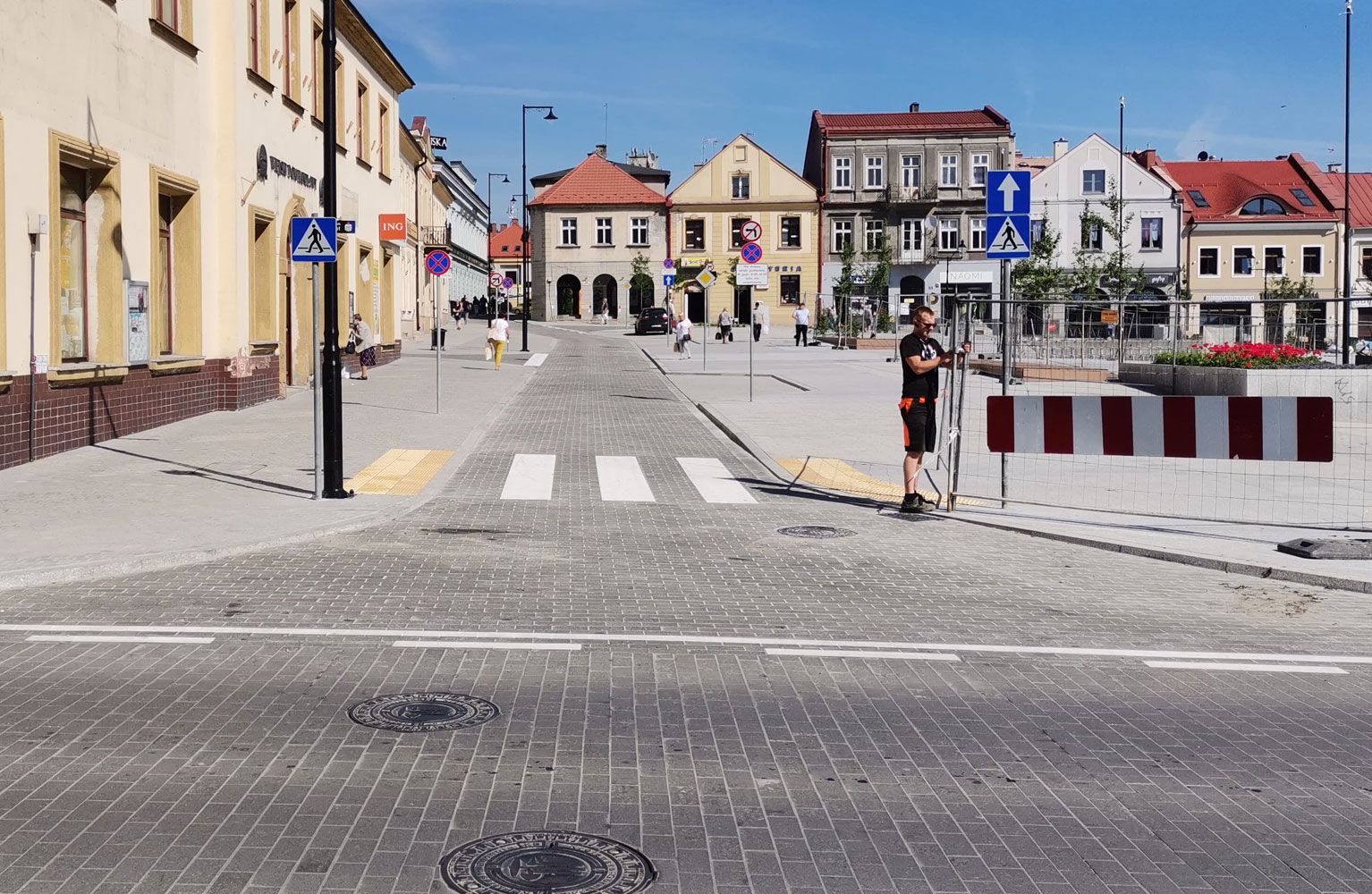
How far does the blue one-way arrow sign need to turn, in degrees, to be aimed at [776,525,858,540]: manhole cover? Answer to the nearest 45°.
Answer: approximately 45° to its right

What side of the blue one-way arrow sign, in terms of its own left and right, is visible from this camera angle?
front

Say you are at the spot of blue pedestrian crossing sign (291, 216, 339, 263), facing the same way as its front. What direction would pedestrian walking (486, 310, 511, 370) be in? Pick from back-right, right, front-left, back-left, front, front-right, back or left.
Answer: back

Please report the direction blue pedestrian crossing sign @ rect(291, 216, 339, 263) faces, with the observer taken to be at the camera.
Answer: facing the viewer

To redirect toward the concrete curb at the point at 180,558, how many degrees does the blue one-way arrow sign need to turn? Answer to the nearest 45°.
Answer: approximately 45° to its right

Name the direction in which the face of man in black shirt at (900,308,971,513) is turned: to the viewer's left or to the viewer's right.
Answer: to the viewer's right

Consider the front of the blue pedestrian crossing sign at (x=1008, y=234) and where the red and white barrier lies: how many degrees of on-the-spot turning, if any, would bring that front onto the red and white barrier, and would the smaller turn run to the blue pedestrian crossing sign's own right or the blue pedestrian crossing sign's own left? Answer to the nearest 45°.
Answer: approximately 45° to the blue pedestrian crossing sign's own left

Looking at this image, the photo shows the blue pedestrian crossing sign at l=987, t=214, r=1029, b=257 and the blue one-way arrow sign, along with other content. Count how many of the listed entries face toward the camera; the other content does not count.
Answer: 2

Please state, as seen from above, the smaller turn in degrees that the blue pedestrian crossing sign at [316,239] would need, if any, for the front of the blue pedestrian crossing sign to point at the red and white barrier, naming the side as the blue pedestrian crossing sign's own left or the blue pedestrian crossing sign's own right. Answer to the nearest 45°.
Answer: approximately 90° to the blue pedestrian crossing sign's own left

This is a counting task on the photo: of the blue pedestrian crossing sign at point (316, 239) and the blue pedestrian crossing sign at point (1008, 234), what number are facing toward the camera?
2

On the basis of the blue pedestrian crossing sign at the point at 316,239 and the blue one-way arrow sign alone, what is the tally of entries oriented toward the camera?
2

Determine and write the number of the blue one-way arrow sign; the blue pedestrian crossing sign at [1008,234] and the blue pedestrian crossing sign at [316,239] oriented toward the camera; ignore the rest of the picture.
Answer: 3

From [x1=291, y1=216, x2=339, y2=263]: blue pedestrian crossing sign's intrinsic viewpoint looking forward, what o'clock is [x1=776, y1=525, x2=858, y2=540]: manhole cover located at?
The manhole cover is roughly at 10 o'clock from the blue pedestrian crossing sign.
